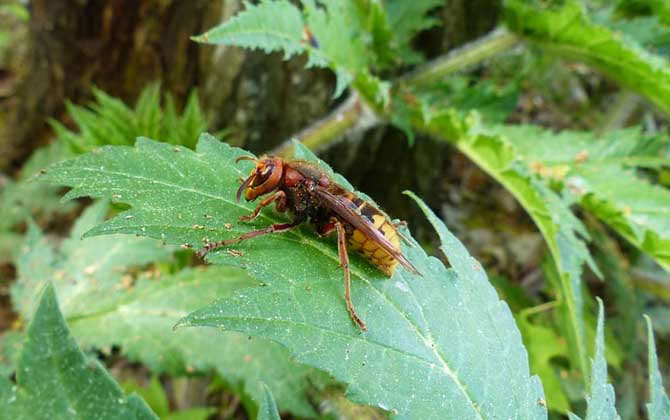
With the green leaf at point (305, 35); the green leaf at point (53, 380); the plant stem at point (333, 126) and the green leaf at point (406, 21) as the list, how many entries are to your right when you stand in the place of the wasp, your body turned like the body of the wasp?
3

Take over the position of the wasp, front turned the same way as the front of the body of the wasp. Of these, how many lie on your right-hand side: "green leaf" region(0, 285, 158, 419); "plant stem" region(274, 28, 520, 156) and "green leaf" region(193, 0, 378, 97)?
2

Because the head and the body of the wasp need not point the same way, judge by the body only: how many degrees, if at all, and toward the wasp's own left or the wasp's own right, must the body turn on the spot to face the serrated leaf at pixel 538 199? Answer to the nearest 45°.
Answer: approximately 135° to the wasp's own right

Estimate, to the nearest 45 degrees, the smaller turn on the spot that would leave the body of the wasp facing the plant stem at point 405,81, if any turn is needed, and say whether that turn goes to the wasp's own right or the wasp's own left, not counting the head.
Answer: approximately 90° to the wasp's own right

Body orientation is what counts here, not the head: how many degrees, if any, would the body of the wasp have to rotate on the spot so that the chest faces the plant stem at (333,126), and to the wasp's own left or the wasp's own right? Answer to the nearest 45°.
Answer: approximately 90° to the wasp's own right

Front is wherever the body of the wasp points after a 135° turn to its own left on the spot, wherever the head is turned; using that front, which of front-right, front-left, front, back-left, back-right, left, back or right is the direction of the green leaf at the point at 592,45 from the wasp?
left

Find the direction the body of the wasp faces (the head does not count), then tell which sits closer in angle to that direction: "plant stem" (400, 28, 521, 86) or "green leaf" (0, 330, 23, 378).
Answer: the green leaf

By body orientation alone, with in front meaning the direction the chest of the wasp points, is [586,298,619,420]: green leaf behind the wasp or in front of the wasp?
behind

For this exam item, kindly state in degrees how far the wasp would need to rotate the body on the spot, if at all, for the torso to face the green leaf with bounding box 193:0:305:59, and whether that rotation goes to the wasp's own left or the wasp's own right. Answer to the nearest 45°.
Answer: approximately 90° to the wasp's own right

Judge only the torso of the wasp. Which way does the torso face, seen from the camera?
to the viewer's left

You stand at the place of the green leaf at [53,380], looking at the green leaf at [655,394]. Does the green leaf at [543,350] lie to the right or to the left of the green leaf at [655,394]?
left

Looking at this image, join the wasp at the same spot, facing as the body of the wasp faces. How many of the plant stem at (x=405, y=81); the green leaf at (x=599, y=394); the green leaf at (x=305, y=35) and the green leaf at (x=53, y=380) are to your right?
2

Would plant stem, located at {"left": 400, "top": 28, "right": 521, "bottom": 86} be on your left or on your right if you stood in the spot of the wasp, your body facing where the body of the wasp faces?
on your right

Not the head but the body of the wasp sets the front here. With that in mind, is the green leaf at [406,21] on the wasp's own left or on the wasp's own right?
on the wasp's own right

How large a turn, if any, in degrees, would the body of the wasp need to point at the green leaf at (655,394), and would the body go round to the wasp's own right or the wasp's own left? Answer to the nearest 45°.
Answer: approximately 135° to the wasp's own left
